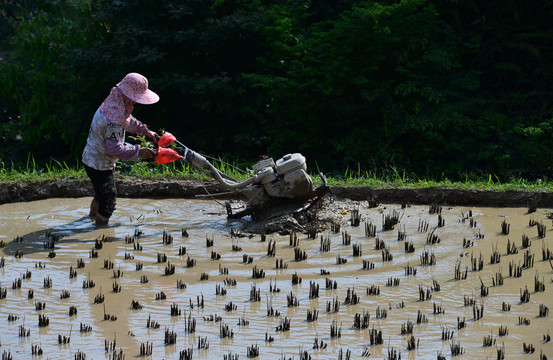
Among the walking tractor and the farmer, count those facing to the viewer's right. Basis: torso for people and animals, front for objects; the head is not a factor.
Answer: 2

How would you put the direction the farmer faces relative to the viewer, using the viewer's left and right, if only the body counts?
facing to the right of the viewer

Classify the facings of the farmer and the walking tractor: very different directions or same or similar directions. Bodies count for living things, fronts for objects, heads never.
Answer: same or similar directions

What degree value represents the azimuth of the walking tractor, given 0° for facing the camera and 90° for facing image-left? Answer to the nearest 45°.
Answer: approximately 270°

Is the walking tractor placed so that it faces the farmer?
no

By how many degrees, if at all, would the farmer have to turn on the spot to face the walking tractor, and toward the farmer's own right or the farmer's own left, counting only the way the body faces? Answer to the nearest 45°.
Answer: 0° — they already face it

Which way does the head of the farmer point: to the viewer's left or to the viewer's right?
to the viewer's right
